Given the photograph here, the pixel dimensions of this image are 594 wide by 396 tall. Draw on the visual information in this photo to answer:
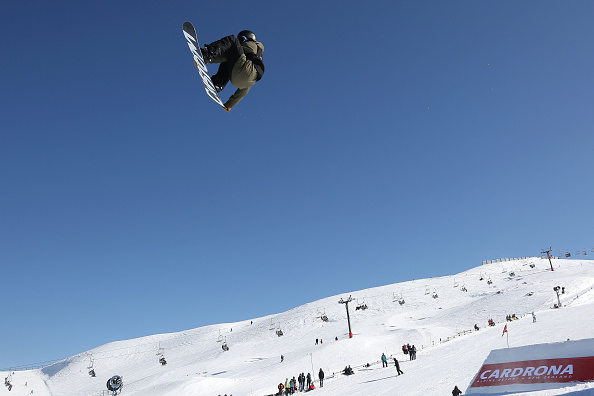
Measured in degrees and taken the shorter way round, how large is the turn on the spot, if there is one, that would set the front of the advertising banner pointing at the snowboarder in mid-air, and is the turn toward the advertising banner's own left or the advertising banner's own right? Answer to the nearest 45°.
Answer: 0° — it already faces them

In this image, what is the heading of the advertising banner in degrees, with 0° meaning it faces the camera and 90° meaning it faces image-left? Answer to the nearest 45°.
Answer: approximately 0°
